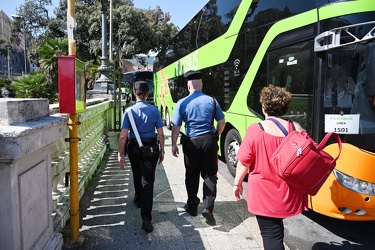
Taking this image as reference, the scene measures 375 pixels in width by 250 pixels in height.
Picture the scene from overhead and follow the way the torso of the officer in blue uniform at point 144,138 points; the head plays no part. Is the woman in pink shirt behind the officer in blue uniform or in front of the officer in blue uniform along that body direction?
behind

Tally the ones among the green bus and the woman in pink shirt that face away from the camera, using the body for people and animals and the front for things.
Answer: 1

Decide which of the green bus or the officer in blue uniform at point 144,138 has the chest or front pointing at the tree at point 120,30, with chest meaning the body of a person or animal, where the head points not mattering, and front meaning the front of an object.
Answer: the officer in blue uniform

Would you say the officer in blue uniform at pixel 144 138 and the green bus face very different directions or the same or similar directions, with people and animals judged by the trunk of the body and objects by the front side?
very different directions

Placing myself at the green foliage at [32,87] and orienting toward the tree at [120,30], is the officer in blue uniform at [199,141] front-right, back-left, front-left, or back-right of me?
back-right

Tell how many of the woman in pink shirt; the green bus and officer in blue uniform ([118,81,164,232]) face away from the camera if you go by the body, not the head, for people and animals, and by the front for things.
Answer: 2

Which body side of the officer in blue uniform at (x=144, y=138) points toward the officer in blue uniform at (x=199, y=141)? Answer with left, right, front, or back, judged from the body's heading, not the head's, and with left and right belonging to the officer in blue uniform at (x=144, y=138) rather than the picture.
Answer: right

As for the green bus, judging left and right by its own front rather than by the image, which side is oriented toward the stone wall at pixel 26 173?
right

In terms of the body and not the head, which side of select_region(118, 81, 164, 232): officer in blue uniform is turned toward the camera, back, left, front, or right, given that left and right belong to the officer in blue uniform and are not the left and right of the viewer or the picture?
back

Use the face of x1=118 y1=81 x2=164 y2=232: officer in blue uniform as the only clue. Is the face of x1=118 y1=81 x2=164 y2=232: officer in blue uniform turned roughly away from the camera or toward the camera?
away from the camera

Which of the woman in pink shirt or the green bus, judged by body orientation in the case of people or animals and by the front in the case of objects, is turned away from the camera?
the woman in pink shirt

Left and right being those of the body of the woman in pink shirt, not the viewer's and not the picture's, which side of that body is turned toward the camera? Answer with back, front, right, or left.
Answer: back
